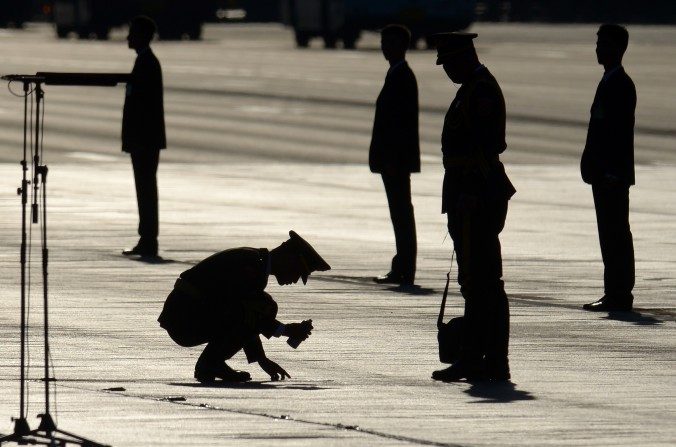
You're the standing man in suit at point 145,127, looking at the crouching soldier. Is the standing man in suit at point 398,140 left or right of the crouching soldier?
left

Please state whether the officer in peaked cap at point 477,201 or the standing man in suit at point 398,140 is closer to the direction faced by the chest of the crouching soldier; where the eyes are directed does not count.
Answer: the officer in peaked cap

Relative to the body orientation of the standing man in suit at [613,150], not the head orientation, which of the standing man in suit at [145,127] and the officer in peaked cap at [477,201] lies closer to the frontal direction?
the standing man in suit

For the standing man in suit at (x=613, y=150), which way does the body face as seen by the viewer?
to the viewer's left

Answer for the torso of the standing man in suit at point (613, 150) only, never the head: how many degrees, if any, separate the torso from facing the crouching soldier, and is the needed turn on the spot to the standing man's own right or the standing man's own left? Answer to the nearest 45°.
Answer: approximately 45° to the standing man's own left

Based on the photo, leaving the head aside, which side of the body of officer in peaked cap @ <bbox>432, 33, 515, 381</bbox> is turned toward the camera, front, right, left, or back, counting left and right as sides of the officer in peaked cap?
left

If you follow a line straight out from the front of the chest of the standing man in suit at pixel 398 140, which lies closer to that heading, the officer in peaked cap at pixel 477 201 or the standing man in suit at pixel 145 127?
the standing man in suit

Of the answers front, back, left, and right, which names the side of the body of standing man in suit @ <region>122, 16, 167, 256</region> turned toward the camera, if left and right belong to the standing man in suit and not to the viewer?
left

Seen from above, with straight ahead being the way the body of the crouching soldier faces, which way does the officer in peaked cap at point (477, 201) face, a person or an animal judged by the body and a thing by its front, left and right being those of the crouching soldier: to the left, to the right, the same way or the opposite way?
the opposite way

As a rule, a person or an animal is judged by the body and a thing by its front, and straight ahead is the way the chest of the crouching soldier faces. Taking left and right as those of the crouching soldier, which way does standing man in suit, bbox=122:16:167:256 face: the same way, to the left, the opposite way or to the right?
the opposite way
